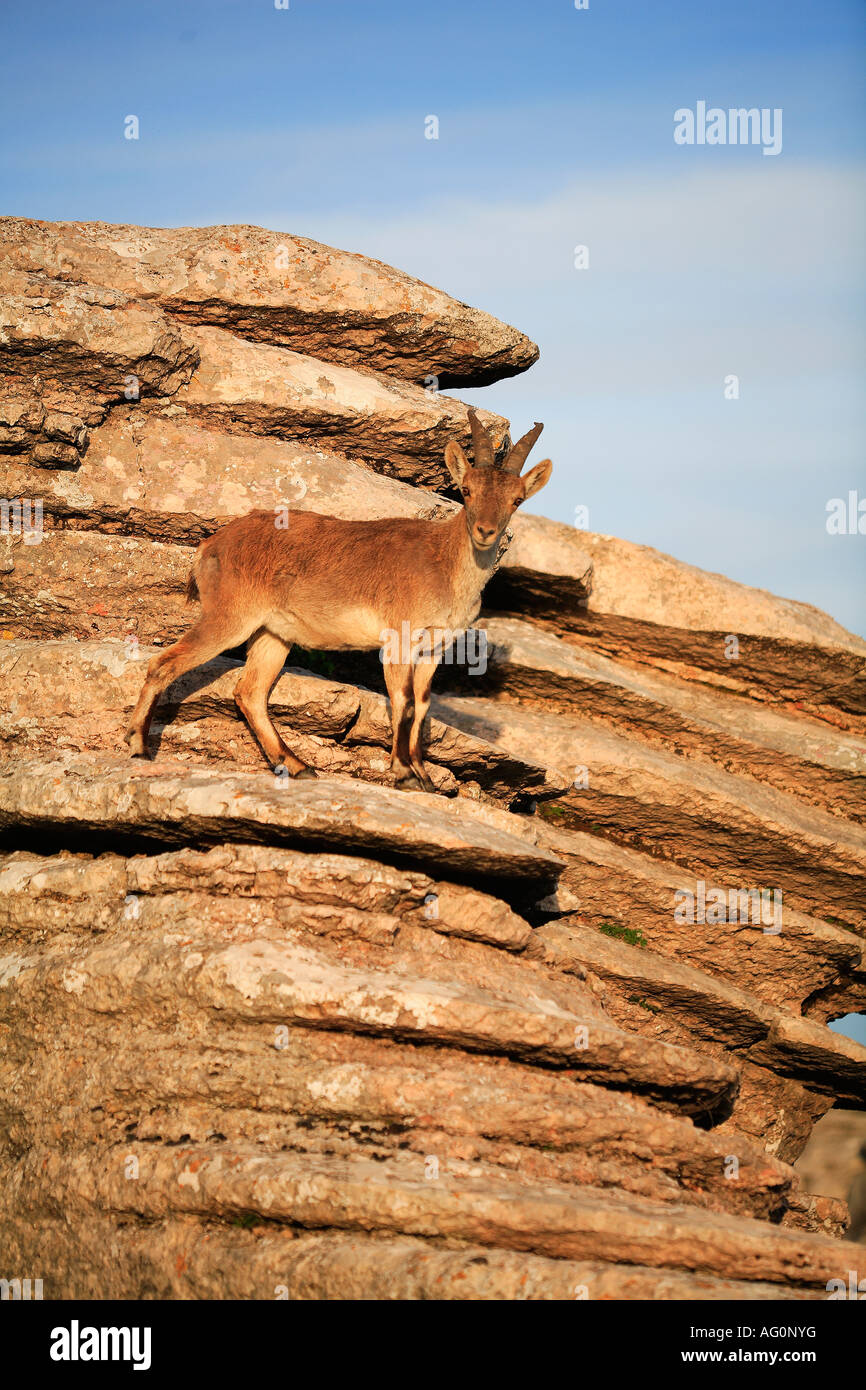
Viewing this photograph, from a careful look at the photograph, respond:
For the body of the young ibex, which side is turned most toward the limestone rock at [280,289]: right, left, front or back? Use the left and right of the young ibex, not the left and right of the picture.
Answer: left

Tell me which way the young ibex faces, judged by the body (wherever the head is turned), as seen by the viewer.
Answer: to the viewer's right

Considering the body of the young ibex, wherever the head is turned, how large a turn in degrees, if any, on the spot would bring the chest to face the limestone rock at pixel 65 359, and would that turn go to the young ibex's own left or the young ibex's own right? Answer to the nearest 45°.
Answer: approximately 135° to the young ibex's own left
